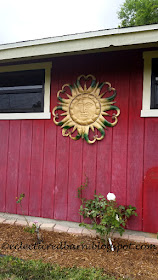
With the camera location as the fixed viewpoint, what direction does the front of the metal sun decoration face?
facing the viewer

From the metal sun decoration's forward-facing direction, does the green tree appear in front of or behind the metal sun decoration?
behind
